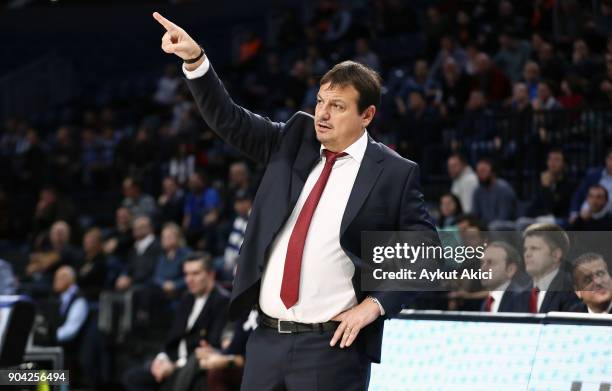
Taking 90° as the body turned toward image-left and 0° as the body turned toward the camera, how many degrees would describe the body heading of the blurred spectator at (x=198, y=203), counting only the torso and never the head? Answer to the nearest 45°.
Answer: approximately 45°

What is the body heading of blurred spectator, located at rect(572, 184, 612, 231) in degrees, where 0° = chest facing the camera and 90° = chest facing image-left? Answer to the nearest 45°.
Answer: approximately 45°

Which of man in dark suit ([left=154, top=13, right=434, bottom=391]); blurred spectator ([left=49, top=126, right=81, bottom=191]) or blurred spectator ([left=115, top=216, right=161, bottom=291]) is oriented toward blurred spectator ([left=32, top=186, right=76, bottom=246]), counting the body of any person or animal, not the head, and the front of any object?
blurred spectator ([left=49, top=126, right=81, bottom=191])

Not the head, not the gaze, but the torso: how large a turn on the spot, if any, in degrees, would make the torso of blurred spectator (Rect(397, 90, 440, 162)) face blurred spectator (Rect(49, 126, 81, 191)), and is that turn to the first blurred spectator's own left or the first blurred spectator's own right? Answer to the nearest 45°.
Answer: approximately 90° to the first blurred spectator's own right

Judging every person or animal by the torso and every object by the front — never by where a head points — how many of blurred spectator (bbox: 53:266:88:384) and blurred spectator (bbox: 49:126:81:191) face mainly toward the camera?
1
